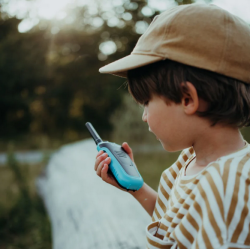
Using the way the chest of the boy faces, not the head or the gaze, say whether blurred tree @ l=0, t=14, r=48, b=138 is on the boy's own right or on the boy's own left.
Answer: on the boy's own right

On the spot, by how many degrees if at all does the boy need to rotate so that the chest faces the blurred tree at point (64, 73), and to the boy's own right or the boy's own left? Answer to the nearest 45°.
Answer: approximately 135° to the boy's own right

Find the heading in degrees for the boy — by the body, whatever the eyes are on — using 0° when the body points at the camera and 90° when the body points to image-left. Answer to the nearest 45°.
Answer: approximately 45°
